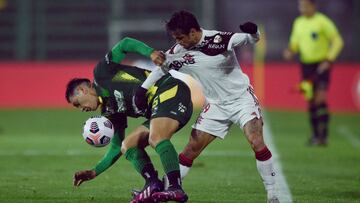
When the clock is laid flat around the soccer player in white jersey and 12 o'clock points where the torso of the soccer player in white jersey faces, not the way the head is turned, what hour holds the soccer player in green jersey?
The soccer player in green jersey is roughly at 1 o'clock from the soccer player in white jersey.

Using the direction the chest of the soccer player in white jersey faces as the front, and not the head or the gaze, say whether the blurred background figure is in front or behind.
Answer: behind

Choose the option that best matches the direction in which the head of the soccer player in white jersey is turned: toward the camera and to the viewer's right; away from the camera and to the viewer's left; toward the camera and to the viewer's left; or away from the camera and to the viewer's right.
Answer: toward the camera and to the viewer's left

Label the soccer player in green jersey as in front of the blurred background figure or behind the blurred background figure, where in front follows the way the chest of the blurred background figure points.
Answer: in front

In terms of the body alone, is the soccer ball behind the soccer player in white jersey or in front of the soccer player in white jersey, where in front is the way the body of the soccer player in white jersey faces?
in front

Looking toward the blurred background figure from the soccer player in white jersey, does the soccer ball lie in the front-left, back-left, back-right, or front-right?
back-left

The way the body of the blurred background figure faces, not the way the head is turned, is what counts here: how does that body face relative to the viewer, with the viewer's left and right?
facing the viewer and to the left of the viewer

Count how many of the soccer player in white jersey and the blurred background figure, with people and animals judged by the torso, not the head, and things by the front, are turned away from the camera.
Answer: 0
